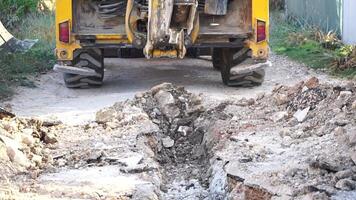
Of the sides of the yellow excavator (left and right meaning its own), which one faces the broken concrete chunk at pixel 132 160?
back

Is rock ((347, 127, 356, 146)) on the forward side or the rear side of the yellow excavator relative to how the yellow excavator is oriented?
on the rear side

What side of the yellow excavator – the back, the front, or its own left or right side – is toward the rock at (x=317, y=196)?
back

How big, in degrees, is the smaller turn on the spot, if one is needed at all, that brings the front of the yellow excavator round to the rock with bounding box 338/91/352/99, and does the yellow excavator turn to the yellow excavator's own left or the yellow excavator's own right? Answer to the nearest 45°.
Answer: approximately 135° to the yellow excavator's own right

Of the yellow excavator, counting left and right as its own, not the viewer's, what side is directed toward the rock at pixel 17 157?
back

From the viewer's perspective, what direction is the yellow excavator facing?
away from the camera

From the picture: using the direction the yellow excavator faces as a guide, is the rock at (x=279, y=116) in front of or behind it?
behind

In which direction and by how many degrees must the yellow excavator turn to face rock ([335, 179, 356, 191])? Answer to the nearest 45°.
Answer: approximately 180°

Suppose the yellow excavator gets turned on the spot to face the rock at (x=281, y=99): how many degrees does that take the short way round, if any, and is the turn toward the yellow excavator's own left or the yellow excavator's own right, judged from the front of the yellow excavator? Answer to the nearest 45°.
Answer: approximately 135° to the yellow excavator's own right

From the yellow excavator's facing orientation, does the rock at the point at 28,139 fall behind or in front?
behind

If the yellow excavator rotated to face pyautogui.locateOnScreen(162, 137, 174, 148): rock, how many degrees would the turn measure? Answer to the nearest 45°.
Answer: approximately 180°

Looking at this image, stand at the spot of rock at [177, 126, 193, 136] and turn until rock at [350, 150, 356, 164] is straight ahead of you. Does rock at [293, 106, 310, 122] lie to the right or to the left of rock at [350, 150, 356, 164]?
left
